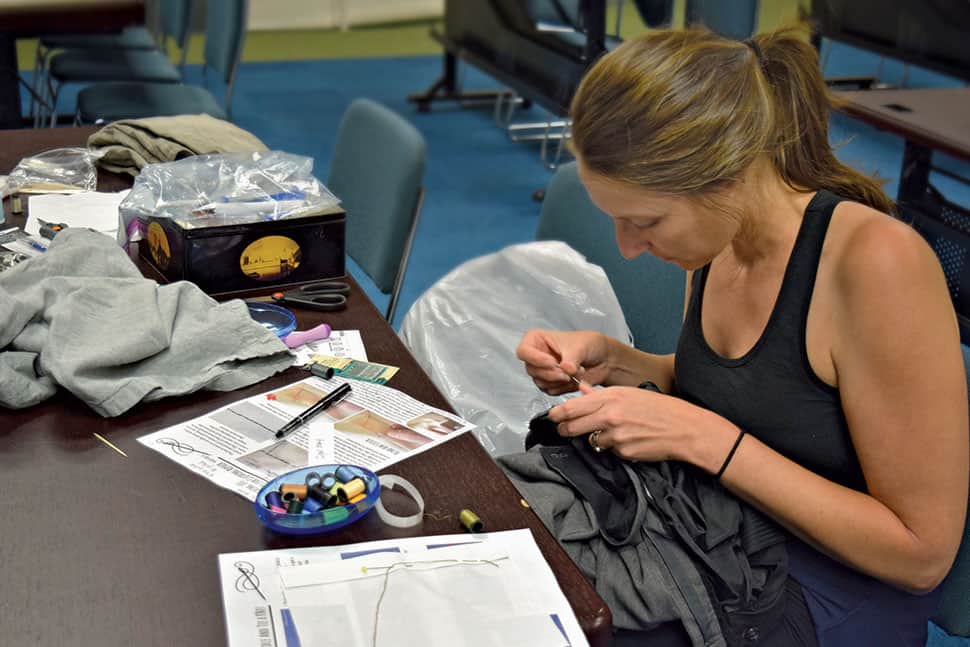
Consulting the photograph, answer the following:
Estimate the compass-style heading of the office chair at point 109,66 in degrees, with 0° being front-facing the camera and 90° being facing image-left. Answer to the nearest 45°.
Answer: approximately 90°

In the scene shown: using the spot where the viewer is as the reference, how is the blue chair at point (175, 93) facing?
facing to the left of the viewer

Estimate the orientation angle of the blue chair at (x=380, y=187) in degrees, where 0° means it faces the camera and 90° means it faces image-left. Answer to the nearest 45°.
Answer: approximately 45°

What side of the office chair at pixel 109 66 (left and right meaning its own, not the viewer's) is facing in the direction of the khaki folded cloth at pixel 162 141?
left

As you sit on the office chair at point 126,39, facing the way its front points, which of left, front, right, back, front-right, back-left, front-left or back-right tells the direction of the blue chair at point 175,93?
left

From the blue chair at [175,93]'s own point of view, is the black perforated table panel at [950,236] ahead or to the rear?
to the rear

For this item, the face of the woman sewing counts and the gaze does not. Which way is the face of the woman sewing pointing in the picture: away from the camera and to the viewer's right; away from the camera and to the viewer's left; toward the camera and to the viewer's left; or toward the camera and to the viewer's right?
toward the camera and to the viewer's left

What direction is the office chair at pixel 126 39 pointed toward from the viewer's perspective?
to the viewer's left

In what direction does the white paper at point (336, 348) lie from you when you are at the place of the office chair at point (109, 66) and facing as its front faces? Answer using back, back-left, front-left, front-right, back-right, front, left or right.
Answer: left
